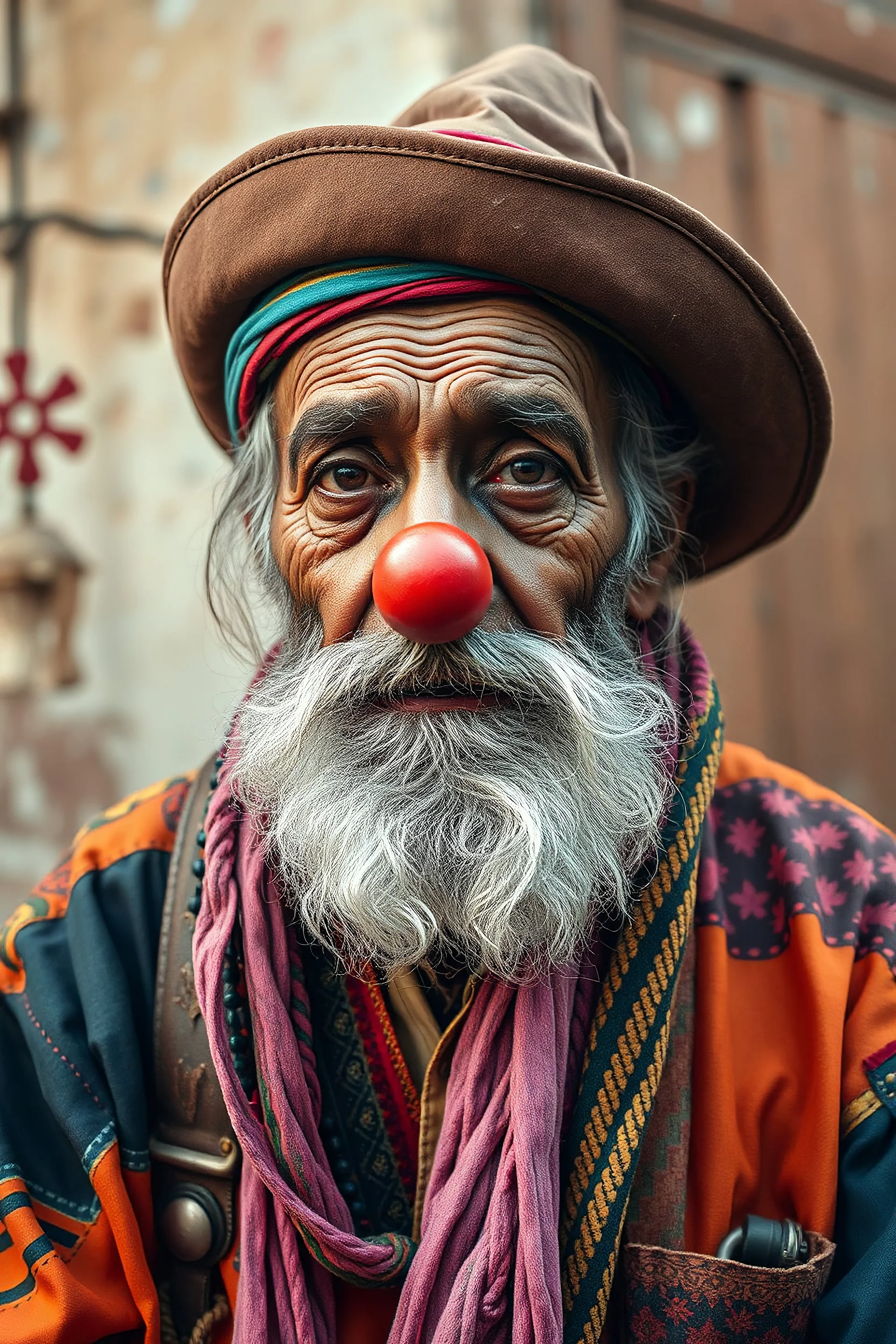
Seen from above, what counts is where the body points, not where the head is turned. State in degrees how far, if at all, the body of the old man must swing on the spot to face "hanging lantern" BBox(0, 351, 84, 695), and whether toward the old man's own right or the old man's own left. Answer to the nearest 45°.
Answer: approximately 135° to the old man's own right

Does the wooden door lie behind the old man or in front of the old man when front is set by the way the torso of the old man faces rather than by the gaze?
behind

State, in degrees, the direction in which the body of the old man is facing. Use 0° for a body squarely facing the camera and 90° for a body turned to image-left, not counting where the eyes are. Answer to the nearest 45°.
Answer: approximately 0°
